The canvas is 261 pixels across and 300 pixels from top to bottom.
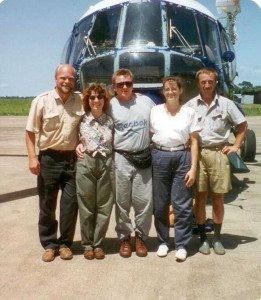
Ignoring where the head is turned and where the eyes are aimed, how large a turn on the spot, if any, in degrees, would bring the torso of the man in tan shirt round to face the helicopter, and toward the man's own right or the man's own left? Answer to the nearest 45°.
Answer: approximately 135° to the man's own left

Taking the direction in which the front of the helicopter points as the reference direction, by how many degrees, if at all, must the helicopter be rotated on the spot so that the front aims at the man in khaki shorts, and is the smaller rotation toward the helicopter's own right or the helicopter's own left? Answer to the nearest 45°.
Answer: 0° — it already faces them

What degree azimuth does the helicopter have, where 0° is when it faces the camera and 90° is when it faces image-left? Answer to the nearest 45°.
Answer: approximately 0°

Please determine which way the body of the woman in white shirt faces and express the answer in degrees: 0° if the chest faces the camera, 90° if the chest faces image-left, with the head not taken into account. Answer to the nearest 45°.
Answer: approximately 0°
